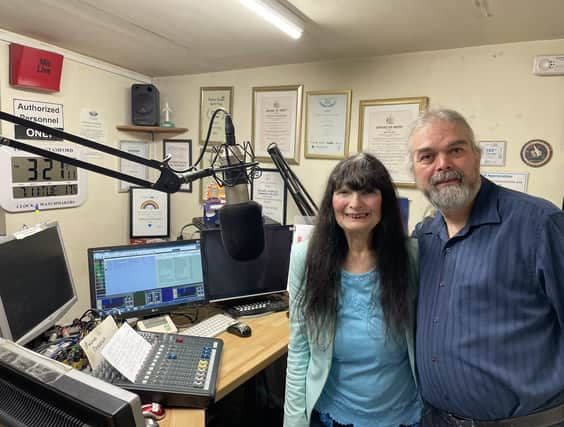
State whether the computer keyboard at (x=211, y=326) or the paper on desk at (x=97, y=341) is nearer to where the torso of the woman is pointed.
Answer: the paper on desk

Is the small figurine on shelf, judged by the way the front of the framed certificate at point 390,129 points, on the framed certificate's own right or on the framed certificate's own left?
on the framed certificate's own right

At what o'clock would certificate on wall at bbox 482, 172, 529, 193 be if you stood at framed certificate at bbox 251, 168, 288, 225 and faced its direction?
The certificate on wall is roughly at 10 o'clock from the framed certificate.

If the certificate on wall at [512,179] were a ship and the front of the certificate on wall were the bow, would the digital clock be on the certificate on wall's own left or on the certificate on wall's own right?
on the certificate on wall's own right

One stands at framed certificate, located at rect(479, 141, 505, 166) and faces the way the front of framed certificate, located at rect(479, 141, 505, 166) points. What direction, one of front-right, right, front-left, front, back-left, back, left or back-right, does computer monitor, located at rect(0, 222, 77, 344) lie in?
front-right

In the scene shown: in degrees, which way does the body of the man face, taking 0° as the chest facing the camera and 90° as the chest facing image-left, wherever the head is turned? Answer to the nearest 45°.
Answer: approximately 45°

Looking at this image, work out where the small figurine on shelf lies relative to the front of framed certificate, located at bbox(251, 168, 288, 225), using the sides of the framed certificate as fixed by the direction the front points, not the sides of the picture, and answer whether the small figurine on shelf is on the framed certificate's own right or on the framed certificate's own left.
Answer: on the framed certificate's own right

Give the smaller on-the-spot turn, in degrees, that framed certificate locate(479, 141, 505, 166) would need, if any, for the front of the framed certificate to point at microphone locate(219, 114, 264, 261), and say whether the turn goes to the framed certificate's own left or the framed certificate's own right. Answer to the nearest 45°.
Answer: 0° — it already faces it

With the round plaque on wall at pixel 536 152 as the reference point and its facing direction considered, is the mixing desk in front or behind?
in front

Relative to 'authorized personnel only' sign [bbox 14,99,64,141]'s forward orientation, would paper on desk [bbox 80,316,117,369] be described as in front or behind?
in front
